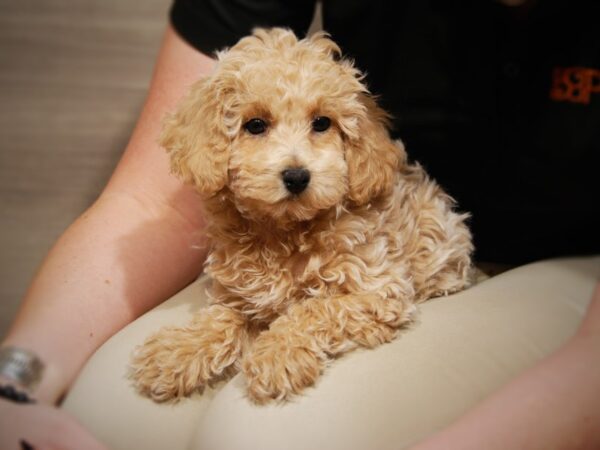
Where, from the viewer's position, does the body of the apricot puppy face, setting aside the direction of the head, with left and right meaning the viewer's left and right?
facing the viewer and to the left of the viewer
